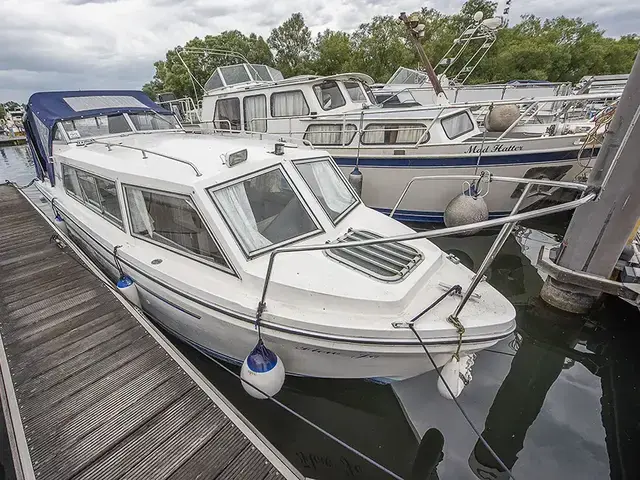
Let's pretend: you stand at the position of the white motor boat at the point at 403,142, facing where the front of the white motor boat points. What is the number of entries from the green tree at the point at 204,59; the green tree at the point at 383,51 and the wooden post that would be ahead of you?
1

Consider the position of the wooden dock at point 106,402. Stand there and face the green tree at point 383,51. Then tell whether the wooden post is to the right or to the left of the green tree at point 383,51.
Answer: right

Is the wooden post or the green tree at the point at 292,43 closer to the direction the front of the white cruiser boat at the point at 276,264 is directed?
the wooden post

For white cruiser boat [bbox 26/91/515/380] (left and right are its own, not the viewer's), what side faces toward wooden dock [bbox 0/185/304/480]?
right

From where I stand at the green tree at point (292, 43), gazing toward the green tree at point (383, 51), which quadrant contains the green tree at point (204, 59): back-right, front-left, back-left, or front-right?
back-right

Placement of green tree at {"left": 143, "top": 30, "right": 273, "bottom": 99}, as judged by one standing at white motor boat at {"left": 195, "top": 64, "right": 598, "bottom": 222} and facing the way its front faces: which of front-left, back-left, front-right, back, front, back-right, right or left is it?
back

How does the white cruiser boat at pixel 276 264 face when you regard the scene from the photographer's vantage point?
facing the viewer and to the right of the viewer

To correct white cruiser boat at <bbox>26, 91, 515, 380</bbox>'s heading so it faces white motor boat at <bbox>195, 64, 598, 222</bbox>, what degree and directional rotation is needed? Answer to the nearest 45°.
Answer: approximately 90° to its left

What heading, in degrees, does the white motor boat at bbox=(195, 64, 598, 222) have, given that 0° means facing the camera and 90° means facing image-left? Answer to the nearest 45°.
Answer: approximately 315°

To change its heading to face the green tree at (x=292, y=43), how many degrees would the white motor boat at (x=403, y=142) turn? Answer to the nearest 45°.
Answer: approximately 135° to its left

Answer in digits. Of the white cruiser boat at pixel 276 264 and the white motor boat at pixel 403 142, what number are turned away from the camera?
0
